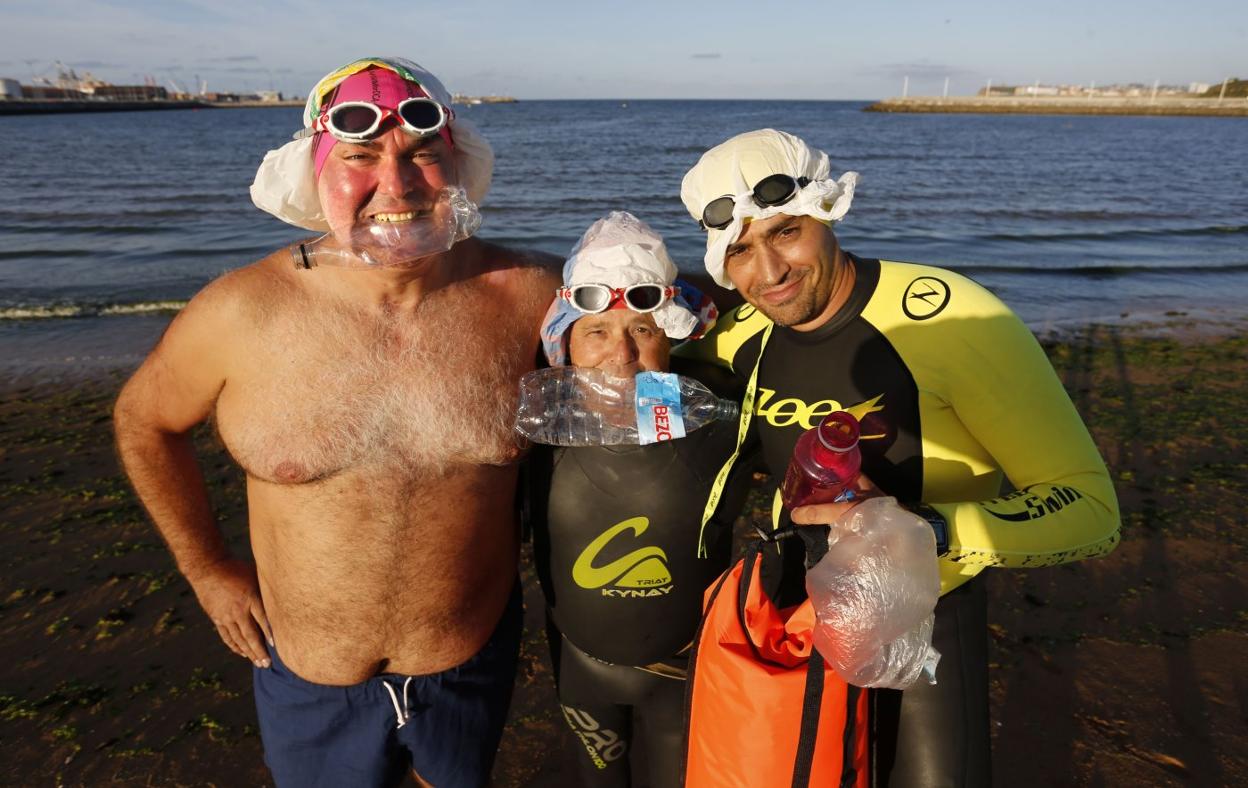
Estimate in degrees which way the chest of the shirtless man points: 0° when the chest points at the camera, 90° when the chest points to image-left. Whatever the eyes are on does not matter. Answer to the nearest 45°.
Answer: approximately 0°

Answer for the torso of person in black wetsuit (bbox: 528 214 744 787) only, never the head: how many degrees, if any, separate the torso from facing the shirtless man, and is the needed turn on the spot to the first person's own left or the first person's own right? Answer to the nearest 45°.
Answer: approximately 90° to the first person's own right

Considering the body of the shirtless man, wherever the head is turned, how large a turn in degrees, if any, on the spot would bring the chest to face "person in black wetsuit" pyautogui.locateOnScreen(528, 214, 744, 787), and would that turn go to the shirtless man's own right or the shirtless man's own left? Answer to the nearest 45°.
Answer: approximately 90° to the shirtless man's own left

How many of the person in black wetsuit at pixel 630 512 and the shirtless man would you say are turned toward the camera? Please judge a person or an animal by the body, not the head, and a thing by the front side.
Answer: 2

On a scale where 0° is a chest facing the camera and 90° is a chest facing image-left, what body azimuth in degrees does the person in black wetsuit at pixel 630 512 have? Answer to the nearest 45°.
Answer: approximately 0°
